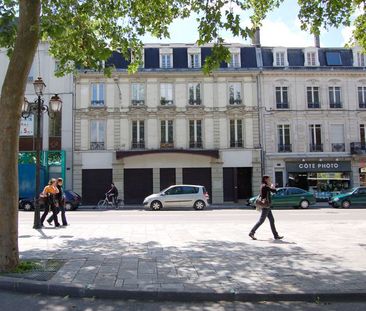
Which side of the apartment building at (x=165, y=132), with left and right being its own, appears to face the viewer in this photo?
front

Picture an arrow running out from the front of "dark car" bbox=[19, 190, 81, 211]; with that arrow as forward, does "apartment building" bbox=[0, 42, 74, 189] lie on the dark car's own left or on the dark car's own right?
on the dark car's own right

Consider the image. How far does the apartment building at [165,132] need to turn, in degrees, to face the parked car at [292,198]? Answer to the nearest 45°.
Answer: approximately 45° to its left

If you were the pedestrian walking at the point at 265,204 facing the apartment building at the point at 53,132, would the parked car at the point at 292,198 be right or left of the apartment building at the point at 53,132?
right

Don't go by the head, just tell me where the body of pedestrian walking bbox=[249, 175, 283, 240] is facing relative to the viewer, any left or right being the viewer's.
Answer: facing to the right of the viewer

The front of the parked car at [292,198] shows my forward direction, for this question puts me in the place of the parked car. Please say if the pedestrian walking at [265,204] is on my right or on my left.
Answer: on my left

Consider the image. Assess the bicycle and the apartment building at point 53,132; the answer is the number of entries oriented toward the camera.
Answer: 1

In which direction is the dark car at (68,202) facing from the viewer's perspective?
to the viewer's left

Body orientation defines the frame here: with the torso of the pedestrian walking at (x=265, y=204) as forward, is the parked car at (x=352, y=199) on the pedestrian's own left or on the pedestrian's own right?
on the pedestrian's own left

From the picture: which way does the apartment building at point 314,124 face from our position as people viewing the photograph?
facing the viewer

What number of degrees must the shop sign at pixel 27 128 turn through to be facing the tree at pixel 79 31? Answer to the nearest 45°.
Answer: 0° — it already faces it

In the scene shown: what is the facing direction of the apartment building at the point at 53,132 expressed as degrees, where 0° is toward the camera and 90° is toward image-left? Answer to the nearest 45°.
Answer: approximately 0°

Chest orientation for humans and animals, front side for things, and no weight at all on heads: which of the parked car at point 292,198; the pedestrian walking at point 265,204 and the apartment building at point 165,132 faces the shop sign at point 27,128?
the parked car

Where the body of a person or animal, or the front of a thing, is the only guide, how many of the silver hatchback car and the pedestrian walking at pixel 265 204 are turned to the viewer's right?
1

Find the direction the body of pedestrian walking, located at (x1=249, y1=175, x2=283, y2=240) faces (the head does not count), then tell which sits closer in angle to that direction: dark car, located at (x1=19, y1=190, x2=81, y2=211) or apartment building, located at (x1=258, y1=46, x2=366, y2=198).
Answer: the apartment building

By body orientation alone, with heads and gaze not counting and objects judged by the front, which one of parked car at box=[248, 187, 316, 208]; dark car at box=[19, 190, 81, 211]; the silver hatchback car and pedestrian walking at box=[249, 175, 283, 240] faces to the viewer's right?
the pedestrian walking

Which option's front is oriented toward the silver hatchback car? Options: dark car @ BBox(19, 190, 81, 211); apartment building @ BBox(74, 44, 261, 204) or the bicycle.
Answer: the apartment building

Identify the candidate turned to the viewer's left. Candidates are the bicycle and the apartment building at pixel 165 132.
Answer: the bicycle
